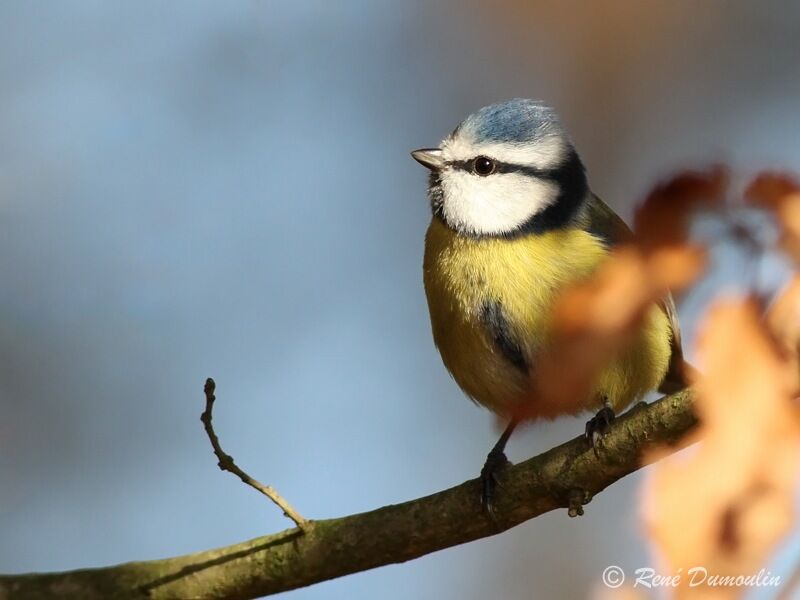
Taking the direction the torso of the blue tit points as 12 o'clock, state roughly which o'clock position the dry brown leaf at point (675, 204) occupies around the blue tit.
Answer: The dry brown leaf is roughly at 10 o'clock from the blue tit.

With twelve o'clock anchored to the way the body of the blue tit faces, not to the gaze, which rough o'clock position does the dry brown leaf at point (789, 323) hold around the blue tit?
The dry brown leaf is roughly at 10 o'clock from the blue tit.

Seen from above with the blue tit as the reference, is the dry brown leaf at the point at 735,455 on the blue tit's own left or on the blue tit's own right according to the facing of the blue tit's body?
on the blue tit's own left

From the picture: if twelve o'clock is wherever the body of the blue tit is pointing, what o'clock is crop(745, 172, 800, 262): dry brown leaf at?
The dry brown leaf is roughly at 10 o'clock from the blue tit.

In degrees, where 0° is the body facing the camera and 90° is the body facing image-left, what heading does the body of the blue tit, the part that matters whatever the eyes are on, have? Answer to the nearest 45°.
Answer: approximately 45°
